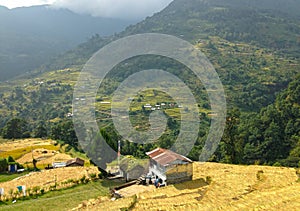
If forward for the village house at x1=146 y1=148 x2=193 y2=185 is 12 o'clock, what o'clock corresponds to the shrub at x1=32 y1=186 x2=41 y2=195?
The shrub is roughly at 2 o'clock from the village house.

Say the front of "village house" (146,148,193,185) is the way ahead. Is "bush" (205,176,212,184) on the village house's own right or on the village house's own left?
on the village house's own left

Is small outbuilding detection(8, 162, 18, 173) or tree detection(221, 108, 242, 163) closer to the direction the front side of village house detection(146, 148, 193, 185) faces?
the small outbuilding

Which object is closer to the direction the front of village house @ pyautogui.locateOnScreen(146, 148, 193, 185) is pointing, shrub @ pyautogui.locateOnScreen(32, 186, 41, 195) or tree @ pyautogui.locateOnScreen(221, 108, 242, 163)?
the shrub

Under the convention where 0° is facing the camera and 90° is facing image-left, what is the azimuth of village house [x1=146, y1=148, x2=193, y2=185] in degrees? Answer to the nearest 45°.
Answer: approximately 45°

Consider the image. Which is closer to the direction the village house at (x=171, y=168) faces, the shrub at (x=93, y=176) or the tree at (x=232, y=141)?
the shrub

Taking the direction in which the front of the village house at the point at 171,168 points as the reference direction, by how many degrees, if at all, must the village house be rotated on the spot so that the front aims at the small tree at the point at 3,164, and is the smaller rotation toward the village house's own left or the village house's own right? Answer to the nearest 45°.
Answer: approximately 90° to the village house's own right

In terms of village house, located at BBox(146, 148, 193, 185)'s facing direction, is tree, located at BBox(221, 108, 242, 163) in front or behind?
behind

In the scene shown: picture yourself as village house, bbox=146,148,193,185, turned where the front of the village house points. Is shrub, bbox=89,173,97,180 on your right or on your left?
on your right

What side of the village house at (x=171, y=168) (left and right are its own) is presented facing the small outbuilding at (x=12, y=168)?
front
